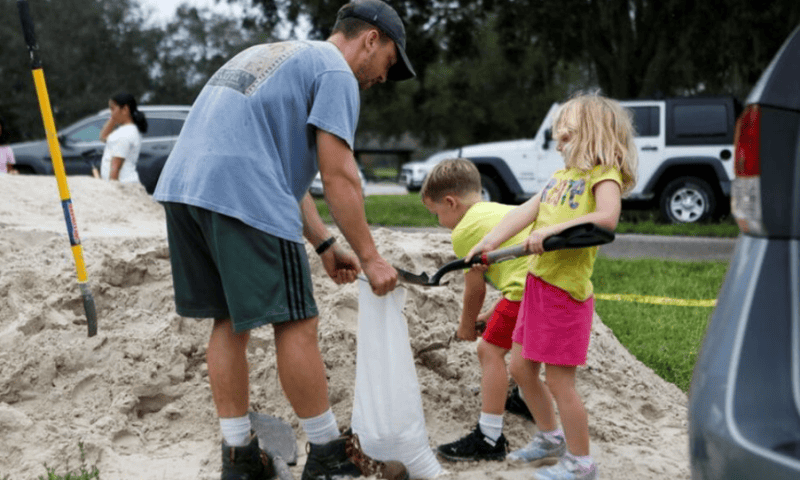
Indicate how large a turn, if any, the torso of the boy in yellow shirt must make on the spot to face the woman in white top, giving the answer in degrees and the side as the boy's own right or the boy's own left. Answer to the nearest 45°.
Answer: approximately 45° to the boy's own right

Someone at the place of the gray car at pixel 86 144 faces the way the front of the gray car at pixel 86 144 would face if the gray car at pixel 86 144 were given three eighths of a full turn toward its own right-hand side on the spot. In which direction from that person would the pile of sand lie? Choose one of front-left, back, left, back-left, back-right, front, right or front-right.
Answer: back-right

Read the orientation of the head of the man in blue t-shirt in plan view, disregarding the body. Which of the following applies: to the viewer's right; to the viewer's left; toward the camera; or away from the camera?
to the viewer's right

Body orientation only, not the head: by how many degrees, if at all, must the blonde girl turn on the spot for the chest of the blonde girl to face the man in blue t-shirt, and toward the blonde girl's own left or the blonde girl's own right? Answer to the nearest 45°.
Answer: approximately 45° to the blonde girl's own right

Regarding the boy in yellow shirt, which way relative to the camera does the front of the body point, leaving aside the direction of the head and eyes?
to the viewer's left

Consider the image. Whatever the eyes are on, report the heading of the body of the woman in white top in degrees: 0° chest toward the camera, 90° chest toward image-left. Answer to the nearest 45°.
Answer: approximately 90°

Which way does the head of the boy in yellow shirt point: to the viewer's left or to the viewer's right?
to the viewer's left

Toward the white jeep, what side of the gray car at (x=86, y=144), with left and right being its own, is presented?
back

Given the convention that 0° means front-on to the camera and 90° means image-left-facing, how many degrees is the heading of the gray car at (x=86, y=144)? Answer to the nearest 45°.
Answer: approximately 90°

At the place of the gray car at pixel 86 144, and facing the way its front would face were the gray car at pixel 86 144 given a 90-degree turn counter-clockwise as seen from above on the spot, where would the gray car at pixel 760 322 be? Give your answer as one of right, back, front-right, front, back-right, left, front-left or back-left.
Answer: front

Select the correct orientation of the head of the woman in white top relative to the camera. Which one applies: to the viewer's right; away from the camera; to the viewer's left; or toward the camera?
to the viewer's left

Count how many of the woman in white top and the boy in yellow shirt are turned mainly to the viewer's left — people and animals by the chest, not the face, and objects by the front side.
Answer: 2

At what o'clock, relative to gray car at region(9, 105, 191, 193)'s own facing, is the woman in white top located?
The woman in white top is roughly at 9 o'clock from the gray car.
